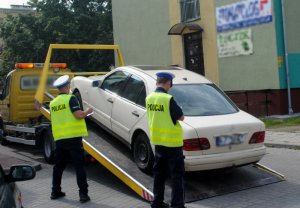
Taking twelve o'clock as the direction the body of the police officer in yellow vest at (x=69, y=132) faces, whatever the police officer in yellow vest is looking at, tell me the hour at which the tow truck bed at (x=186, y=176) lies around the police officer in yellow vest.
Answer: The tow truck bed is roughly at 1 o'clock from the police officer in yellow vest.

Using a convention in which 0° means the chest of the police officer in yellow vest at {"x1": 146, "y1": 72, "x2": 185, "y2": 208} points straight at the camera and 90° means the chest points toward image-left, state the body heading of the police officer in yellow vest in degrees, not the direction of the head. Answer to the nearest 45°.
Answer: approximately 225°

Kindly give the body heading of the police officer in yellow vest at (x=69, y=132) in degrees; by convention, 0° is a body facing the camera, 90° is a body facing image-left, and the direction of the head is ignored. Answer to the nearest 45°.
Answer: approximately 225°

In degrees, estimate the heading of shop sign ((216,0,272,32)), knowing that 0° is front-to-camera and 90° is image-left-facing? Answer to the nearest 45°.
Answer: approximately 45°

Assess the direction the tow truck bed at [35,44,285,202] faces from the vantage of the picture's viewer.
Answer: facing away from the viewer and to the left of the viewer

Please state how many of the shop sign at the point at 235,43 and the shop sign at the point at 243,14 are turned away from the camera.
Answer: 0

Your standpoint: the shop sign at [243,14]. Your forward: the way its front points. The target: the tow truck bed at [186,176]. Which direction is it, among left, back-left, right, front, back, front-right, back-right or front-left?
front-left

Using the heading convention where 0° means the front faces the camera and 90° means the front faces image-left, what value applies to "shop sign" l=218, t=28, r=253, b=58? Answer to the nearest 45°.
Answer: approximately 45°

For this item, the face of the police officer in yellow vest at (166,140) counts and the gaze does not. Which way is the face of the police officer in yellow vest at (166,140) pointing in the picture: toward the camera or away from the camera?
away from the camera
